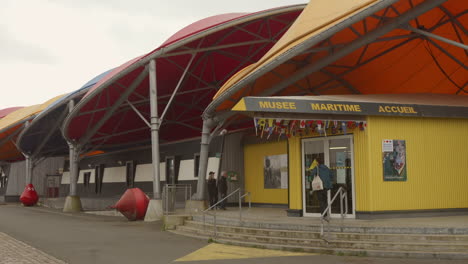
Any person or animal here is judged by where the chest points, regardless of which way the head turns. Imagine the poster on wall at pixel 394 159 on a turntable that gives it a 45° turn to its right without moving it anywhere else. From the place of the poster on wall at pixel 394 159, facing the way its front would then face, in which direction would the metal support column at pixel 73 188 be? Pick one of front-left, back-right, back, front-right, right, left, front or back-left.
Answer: right

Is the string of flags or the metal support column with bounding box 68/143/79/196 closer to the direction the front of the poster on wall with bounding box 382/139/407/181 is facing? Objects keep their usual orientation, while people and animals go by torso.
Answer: the string of flags

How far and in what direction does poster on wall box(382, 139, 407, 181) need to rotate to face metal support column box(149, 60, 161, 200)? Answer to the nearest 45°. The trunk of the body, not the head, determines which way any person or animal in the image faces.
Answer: approximately 135° to its right

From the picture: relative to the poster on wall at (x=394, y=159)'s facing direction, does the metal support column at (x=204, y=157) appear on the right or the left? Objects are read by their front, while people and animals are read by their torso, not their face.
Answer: on its right

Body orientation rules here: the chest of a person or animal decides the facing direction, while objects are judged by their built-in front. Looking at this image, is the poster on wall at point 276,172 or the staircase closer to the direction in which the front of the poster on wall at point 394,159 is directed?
the staircase

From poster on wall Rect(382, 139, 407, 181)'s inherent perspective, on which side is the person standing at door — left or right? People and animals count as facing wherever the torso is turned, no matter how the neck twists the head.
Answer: on its right

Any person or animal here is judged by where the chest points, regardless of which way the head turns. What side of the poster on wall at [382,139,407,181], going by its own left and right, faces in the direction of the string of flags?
right

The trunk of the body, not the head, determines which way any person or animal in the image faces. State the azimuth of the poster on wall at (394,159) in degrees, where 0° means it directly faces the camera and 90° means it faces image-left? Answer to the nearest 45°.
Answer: approximately 0°

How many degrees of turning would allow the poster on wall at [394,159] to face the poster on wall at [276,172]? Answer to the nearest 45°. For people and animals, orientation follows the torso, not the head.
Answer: approximately 135° to its right
